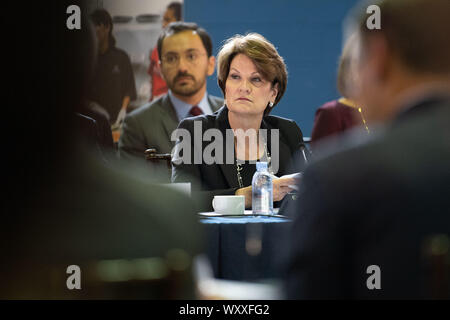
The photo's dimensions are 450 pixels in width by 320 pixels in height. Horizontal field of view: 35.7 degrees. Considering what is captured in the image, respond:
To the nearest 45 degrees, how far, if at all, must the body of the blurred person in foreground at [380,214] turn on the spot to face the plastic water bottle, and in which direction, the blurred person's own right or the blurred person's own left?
approximately 45° to the blurred person's own right

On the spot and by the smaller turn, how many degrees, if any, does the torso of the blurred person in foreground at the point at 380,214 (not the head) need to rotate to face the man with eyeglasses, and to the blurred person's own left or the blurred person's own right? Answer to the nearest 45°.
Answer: approximately 45° to the blurred person's own right

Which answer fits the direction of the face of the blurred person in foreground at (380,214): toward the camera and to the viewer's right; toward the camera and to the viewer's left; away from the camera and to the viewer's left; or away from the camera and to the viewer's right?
away from the camera and to the viewer's left

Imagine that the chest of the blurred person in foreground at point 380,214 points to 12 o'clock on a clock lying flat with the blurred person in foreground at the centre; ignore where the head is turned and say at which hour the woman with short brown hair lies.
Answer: The woman with short brown hair is roughly at 1 o'clock from the blurred person in foreground.

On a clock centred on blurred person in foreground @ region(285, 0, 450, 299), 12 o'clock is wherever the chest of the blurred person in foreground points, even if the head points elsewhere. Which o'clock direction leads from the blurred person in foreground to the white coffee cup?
The white coffee cup is roughly at 1 o'clock from the blurred person in foreground.

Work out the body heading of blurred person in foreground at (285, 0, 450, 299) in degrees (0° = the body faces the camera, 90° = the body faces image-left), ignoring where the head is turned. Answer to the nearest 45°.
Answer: approximately 135°
